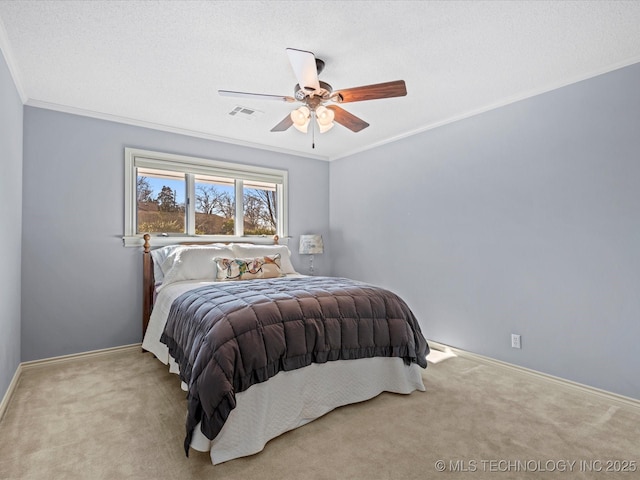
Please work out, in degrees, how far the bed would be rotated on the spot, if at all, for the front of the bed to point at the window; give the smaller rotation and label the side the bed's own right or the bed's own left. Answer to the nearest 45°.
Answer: approximately 180°

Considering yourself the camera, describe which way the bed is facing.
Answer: facing the viewer and to the right of the viewer
